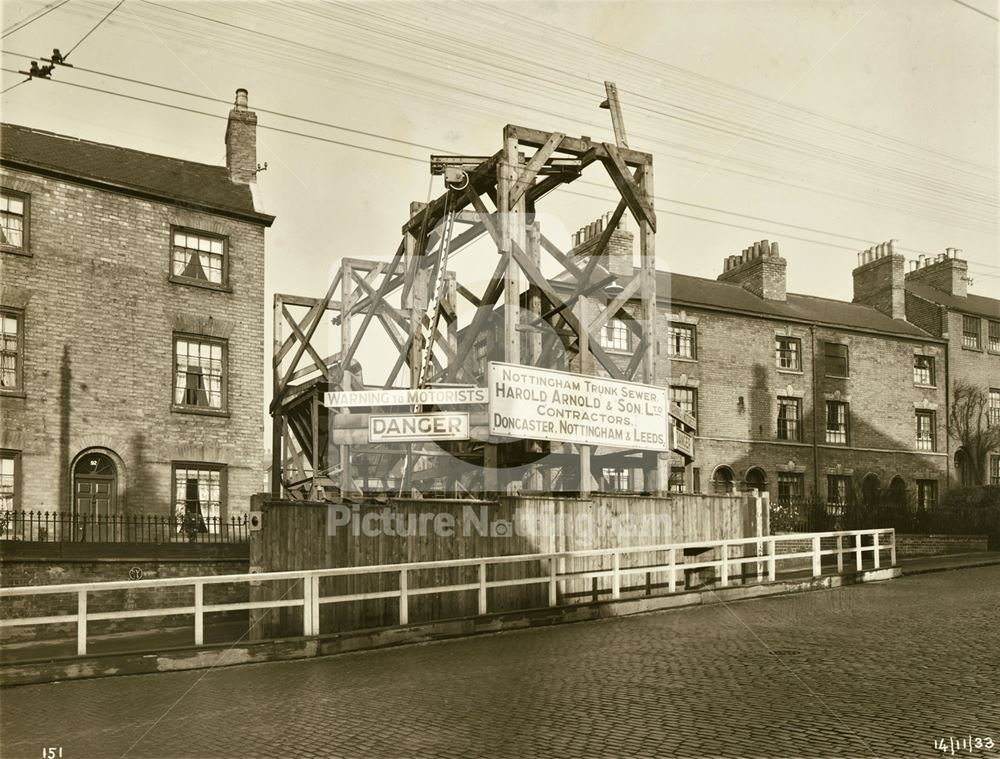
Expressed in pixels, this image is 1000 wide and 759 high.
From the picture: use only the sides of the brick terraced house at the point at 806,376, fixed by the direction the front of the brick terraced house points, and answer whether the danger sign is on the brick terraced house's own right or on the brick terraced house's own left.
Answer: on the brick terraced house's own right

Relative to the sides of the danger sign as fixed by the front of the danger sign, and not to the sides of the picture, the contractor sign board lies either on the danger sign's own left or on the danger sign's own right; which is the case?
on the danger sign's own left

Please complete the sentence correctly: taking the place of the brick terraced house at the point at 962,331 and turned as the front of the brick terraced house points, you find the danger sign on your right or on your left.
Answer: on your right

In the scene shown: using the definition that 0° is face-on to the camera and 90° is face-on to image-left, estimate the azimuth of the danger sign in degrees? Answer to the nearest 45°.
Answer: approximately 0°

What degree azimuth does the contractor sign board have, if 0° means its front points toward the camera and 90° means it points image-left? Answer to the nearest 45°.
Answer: approximately 315°

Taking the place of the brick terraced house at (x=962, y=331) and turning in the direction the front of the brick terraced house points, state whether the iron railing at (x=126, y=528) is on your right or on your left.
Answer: on your right

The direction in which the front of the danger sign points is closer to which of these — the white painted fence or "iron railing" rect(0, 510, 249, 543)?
the white painted fence

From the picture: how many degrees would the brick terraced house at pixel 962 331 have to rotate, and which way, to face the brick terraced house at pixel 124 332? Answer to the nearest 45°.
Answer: approximately 90° to its right

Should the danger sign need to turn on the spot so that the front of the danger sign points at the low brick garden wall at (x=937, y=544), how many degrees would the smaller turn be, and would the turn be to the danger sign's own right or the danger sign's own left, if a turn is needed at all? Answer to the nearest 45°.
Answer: approximately 135° to the danger sign's own left
